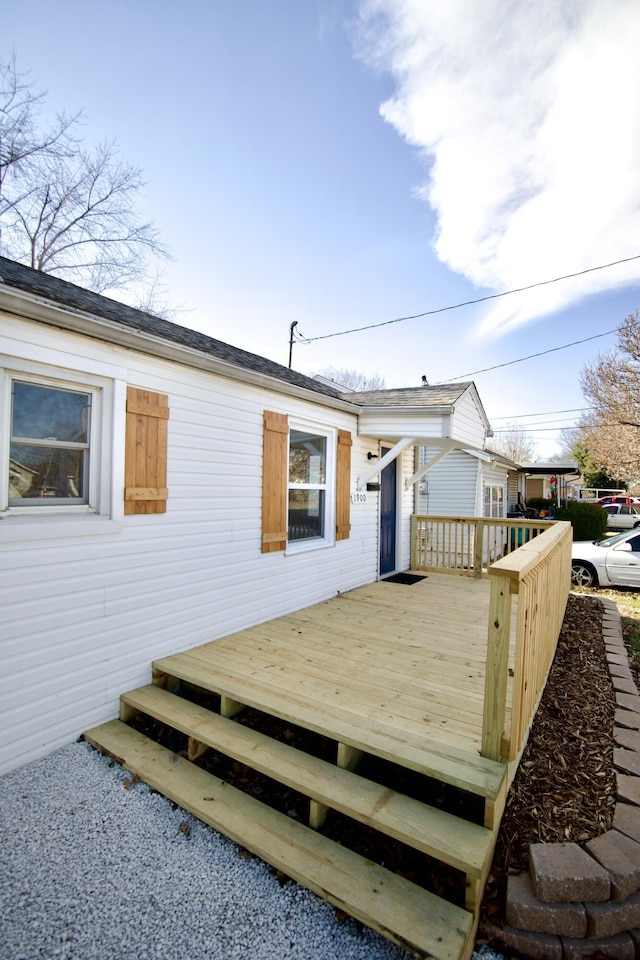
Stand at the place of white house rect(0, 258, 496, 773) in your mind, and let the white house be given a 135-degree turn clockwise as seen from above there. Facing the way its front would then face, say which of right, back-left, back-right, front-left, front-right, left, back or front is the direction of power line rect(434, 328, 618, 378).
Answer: back-right

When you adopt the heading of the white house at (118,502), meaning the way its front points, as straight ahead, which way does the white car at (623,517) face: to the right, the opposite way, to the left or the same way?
the opposite way

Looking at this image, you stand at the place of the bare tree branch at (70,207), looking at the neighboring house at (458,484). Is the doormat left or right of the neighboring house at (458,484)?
right

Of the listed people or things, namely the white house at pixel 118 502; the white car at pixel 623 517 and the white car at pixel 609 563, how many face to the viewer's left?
2

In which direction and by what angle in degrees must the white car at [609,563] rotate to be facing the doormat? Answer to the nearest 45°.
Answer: approximately 45° to its left

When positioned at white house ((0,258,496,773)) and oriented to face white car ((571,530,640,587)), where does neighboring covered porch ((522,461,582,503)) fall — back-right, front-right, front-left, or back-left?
front-left

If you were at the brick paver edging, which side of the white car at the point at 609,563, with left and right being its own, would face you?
left

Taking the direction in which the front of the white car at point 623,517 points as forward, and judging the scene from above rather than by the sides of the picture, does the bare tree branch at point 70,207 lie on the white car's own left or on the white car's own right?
on the white car's own left

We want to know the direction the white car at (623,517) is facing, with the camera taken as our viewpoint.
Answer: facing to the left of the viewer

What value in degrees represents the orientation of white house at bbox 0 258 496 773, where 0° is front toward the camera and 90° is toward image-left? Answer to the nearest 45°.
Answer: approximately 315°

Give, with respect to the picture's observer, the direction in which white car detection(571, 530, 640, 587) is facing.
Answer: facing to the left of the viewer

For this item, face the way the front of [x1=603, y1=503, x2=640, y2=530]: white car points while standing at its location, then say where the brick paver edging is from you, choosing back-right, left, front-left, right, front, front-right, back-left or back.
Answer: left

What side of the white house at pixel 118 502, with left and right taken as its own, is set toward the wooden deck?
front

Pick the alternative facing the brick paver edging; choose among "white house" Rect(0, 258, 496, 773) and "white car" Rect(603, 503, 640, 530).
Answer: the white house

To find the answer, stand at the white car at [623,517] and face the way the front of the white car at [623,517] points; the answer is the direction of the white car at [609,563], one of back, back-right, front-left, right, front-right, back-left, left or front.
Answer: left

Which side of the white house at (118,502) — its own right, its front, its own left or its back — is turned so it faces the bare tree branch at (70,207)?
back
